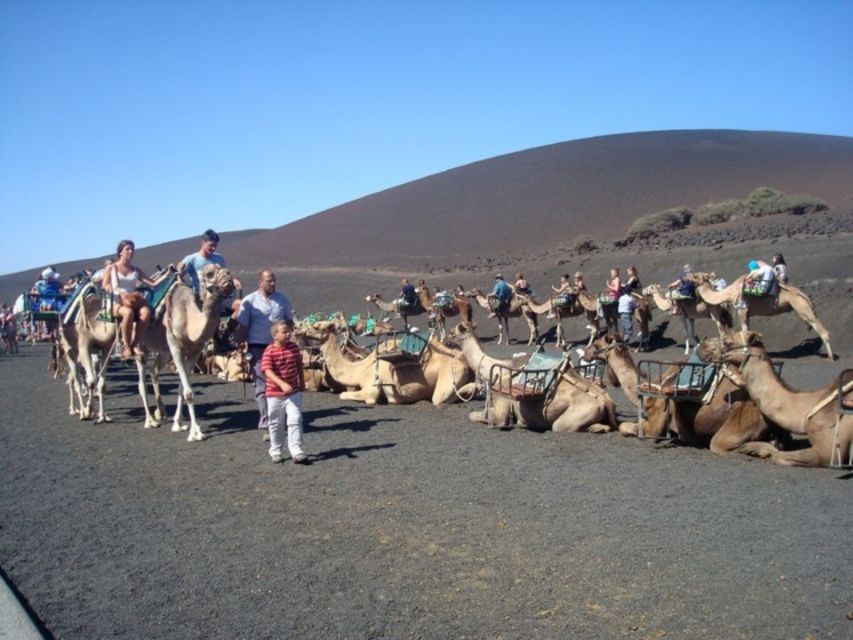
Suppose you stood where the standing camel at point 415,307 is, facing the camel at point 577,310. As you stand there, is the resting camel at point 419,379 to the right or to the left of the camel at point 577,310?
right

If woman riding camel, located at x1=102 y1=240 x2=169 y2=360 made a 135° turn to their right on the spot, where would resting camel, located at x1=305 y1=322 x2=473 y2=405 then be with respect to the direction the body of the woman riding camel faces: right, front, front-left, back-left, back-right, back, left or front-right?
back-right

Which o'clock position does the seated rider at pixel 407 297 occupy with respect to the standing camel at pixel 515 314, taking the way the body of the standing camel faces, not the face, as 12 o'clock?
The seated rider is roughly at 1 o'clock from the standing camel.

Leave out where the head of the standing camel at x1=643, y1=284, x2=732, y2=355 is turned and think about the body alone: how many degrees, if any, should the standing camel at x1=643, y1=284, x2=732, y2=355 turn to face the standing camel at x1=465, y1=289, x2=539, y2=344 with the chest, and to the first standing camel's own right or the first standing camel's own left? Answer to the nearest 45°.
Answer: approximately 45° to the first standing camel's own right

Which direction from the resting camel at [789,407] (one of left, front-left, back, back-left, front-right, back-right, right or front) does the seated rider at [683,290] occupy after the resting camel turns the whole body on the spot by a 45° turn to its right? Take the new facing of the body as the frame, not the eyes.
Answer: front-right

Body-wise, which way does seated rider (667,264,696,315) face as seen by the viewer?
to the viewer's left

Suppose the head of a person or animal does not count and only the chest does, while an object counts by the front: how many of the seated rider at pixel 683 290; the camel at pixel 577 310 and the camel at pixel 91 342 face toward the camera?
1

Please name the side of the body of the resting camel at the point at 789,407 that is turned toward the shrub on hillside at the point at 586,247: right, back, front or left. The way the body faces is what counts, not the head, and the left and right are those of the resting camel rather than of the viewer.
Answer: right

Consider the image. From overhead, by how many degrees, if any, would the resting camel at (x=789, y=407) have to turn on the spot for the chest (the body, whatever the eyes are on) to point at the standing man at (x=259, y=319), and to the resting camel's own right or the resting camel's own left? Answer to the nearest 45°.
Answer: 0° — it already faces them

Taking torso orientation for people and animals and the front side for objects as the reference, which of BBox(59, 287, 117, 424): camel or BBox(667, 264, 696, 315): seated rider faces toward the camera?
the camel

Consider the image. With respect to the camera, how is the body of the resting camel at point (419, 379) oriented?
to the viewer's left

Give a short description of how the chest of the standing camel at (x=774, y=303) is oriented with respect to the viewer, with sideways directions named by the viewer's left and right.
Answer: facing to the left of the viewer

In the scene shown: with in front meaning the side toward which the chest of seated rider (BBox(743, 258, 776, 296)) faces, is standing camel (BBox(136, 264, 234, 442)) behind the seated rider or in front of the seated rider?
in front

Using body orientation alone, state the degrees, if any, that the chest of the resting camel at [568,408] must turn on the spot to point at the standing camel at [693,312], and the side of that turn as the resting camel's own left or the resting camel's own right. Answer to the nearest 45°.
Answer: approximately 90° to the resting camel's own right

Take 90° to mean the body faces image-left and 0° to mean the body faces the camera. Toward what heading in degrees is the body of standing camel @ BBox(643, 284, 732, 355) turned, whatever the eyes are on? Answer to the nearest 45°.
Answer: approximately 90°

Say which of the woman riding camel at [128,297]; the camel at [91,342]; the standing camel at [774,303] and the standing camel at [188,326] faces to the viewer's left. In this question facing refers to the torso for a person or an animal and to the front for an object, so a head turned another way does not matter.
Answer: the standing camel at [774,303]

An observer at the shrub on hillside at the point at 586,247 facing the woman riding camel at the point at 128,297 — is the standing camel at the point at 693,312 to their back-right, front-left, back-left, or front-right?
front-left
